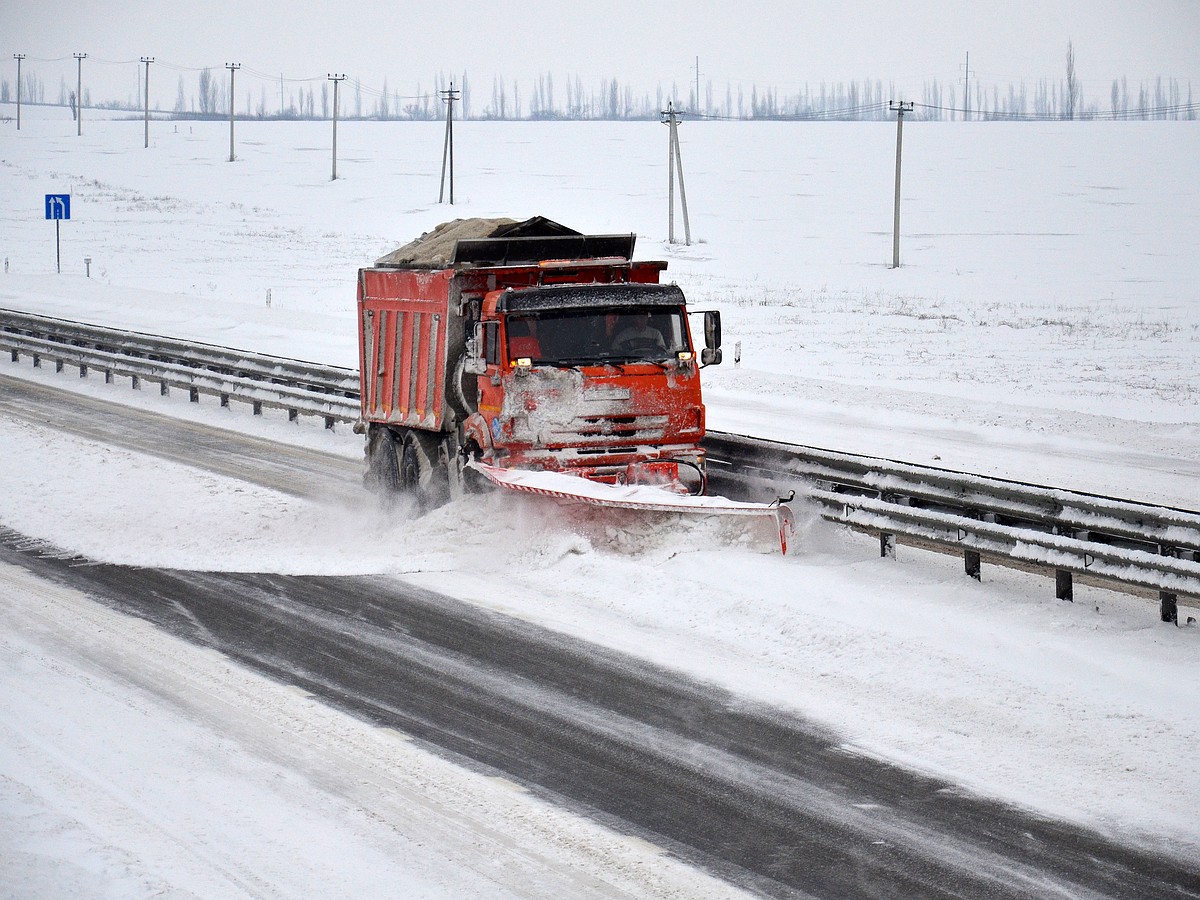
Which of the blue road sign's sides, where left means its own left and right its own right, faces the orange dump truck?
front

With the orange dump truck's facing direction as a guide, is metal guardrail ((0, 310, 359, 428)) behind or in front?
behind

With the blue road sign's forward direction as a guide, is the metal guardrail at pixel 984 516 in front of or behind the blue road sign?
in front

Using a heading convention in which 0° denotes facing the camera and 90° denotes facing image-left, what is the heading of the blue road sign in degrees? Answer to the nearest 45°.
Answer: approximately 0°

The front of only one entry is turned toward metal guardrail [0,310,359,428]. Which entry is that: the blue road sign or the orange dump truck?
the blue road sign

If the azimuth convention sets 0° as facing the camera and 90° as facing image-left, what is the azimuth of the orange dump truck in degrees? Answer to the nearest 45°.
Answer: approximately 315°
